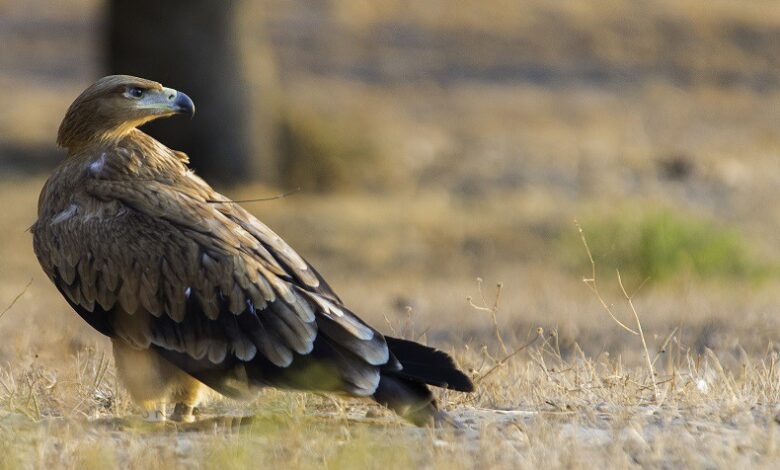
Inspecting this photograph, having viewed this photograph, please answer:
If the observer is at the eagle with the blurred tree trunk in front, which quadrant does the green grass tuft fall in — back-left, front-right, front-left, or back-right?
front-right

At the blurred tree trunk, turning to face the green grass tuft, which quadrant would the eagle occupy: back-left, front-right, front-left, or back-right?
front-right

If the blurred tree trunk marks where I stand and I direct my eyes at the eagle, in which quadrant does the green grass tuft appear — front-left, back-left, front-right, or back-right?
front-left

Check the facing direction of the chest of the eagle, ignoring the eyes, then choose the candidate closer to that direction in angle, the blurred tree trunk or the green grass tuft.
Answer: the blurred tree trunk

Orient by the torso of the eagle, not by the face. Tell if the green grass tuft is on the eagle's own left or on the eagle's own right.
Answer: on the eagle's own right

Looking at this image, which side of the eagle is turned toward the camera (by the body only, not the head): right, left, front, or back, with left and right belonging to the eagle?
left

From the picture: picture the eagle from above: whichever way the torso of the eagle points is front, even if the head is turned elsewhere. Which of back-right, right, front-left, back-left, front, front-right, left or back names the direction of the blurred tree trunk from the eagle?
right
